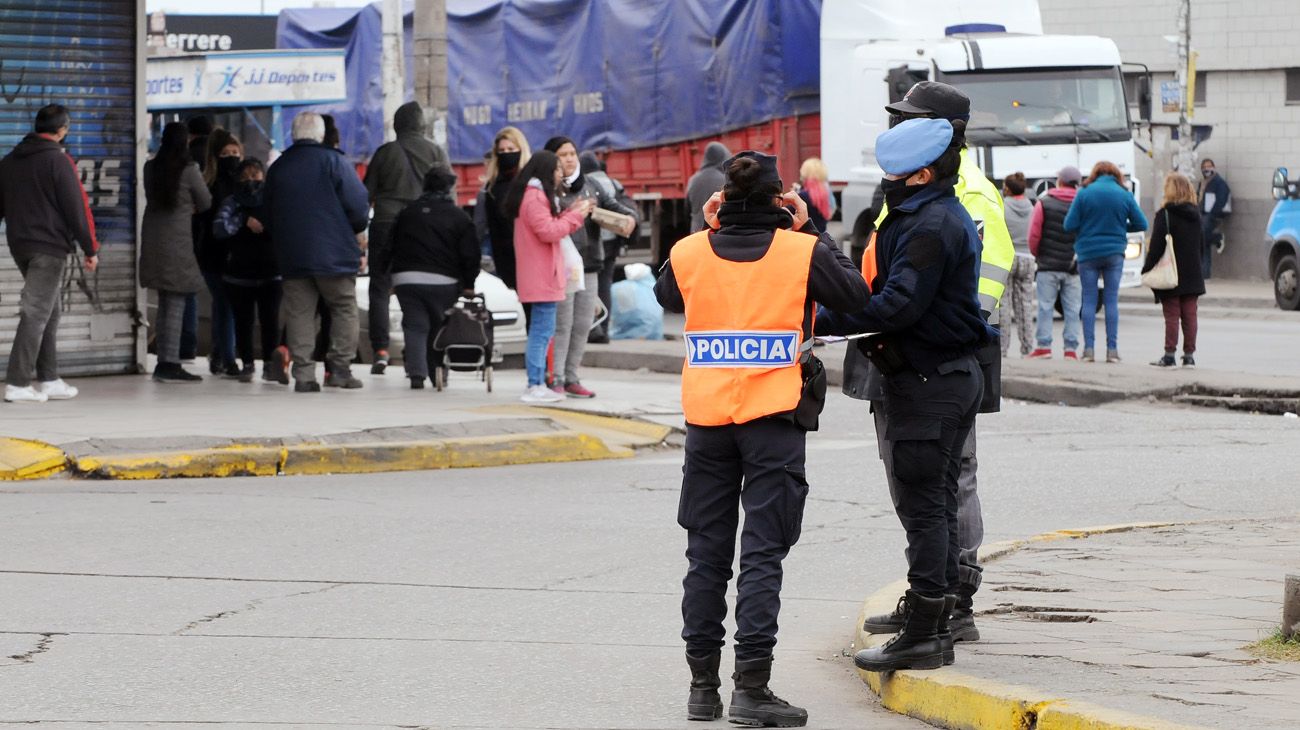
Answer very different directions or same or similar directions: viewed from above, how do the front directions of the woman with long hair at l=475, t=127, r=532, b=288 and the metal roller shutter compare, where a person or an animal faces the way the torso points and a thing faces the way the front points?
same or similar directions

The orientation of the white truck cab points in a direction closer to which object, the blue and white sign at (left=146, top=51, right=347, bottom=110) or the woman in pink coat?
the woman in pink coat

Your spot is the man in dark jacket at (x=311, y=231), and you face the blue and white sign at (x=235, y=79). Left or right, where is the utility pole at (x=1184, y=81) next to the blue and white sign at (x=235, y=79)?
right

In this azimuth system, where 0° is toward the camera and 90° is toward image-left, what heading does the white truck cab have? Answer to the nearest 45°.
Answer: approximately 315°

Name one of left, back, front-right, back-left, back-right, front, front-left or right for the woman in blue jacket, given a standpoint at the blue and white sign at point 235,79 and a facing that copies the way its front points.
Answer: front-left

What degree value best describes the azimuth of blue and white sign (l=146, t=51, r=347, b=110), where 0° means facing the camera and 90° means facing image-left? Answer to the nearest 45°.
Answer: approximately 0°

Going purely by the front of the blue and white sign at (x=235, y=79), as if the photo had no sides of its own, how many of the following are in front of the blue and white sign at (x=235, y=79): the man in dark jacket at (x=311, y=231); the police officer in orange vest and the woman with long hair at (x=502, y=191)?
3

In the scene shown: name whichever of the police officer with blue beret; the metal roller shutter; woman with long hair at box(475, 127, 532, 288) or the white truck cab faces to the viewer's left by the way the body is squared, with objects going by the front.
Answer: the police officer with blue beret

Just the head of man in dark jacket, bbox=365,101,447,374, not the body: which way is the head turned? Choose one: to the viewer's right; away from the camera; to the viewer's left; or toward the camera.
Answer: away from the camera

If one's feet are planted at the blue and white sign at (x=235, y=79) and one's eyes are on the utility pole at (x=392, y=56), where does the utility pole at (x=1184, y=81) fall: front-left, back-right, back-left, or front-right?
front-left

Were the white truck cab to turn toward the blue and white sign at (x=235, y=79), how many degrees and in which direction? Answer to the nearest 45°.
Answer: approximately 135° to its right

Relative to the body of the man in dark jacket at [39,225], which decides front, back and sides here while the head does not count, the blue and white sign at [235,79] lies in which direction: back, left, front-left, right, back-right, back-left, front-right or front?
front-left

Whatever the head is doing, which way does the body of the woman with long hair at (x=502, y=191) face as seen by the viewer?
toward the camera

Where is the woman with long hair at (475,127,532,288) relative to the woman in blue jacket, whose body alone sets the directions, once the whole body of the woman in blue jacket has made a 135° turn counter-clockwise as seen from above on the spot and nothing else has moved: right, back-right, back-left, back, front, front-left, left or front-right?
front

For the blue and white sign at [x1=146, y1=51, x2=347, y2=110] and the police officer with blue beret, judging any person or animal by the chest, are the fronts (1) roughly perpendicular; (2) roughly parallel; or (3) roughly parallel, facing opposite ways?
roughly perpendicular

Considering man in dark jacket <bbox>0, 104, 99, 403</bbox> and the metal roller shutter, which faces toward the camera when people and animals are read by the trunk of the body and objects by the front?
the metal roller shutter

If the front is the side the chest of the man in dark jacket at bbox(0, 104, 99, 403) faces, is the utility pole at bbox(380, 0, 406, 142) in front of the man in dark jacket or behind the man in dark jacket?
in front

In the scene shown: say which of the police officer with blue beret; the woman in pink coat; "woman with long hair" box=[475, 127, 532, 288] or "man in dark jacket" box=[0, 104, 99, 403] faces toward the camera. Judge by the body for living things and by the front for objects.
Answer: the woman with long hair

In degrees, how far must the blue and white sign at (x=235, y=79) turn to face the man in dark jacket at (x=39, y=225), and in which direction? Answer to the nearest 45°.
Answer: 0° — it already faces them
